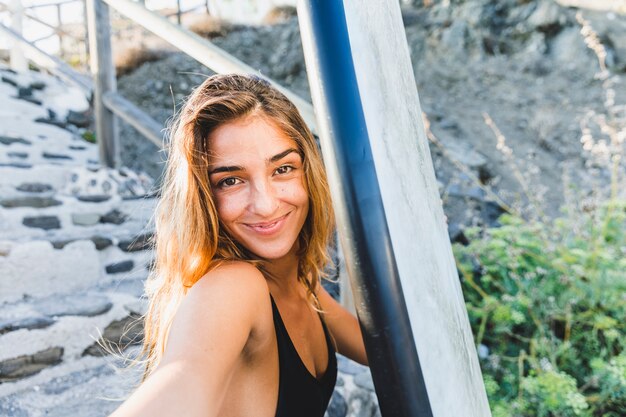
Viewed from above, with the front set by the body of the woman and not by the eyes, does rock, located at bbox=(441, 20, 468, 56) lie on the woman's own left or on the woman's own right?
on the woman's own left

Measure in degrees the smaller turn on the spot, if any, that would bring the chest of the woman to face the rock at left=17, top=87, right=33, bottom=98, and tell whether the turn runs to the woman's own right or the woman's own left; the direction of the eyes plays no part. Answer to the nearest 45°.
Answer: approximately 180°

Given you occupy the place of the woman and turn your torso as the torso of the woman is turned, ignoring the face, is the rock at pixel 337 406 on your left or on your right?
on your left

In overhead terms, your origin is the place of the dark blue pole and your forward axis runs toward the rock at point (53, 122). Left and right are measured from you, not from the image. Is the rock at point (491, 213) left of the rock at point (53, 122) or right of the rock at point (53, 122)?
right

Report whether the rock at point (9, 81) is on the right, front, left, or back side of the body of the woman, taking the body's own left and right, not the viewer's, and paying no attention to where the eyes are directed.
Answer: back

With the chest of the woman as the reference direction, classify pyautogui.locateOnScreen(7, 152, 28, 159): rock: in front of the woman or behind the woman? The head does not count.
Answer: behind

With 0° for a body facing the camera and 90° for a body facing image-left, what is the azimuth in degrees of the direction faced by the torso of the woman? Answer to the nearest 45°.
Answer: approximately 315°
